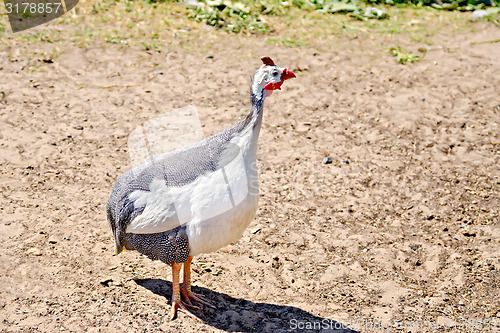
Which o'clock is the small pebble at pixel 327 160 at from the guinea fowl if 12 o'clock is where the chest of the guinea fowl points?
The small pebble is roughly at 10 o'clock from the guinea fowl.

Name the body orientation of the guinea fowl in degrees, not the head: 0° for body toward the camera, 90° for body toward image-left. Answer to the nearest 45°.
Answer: approximately 270°

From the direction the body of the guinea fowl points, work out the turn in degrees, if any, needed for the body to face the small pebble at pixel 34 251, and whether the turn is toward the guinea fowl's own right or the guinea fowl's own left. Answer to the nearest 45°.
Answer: approximately 180°
